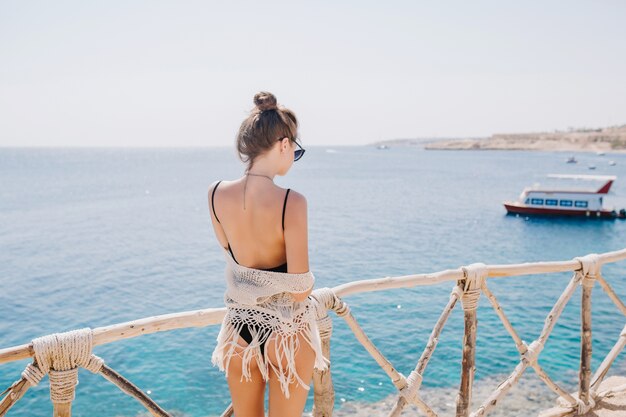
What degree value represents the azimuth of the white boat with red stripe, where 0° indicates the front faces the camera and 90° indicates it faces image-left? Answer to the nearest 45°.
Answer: approximately 90°

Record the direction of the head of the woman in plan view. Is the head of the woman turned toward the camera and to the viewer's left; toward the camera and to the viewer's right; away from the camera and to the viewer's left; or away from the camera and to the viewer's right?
away from the camera and to the viewer's right

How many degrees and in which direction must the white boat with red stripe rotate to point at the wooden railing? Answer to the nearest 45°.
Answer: approximately 90° to its left

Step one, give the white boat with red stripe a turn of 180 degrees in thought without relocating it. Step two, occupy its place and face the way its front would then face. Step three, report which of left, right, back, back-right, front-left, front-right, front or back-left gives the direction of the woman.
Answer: right
